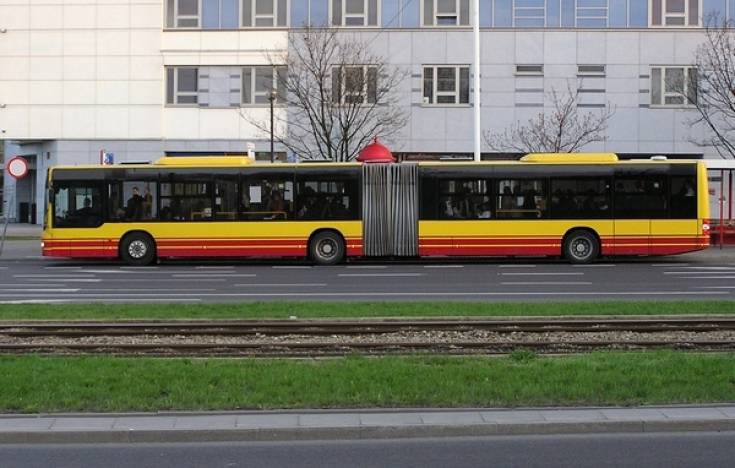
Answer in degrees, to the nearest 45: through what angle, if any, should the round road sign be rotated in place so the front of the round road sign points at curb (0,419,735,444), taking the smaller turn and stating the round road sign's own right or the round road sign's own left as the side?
0° — it already faces it

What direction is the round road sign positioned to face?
toward the camera

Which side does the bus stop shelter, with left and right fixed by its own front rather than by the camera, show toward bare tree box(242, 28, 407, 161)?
right

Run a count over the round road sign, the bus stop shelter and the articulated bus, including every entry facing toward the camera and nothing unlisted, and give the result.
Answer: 2

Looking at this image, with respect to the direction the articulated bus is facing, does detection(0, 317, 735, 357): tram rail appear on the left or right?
on its left

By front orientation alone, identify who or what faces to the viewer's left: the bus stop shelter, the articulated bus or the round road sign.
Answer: the articulated bus

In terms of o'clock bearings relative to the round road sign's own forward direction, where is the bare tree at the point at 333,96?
The bare tree is roughly at 8 o'clock from the round road sign.

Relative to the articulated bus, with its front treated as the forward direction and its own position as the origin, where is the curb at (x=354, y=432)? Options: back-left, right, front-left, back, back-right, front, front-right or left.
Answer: left

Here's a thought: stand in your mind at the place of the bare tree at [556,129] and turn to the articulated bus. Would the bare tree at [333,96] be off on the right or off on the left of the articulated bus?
right

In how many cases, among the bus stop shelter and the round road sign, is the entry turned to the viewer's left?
0

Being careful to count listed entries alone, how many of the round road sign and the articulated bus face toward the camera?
1

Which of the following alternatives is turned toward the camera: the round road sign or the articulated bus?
the round road sign

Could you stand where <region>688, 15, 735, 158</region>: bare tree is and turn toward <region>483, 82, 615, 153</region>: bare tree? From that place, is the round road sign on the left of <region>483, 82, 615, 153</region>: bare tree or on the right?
left

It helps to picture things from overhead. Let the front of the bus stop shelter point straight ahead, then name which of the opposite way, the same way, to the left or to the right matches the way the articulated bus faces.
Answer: to the right

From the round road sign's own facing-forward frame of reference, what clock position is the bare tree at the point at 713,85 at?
The bare tree is roughly at 9 o'clock from the round road sign.

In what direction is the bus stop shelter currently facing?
toward the camera

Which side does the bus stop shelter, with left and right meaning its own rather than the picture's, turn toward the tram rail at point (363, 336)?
front

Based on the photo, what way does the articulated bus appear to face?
to the viewer's left

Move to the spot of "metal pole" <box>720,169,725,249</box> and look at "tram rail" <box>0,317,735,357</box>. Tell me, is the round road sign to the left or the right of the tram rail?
right

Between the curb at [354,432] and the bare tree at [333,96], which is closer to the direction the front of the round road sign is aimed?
the curb

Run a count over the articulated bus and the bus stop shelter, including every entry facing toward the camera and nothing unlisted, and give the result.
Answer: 1

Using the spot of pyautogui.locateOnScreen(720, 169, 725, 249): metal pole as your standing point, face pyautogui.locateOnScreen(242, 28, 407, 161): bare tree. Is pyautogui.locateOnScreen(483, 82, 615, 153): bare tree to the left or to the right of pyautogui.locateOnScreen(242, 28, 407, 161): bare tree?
right
